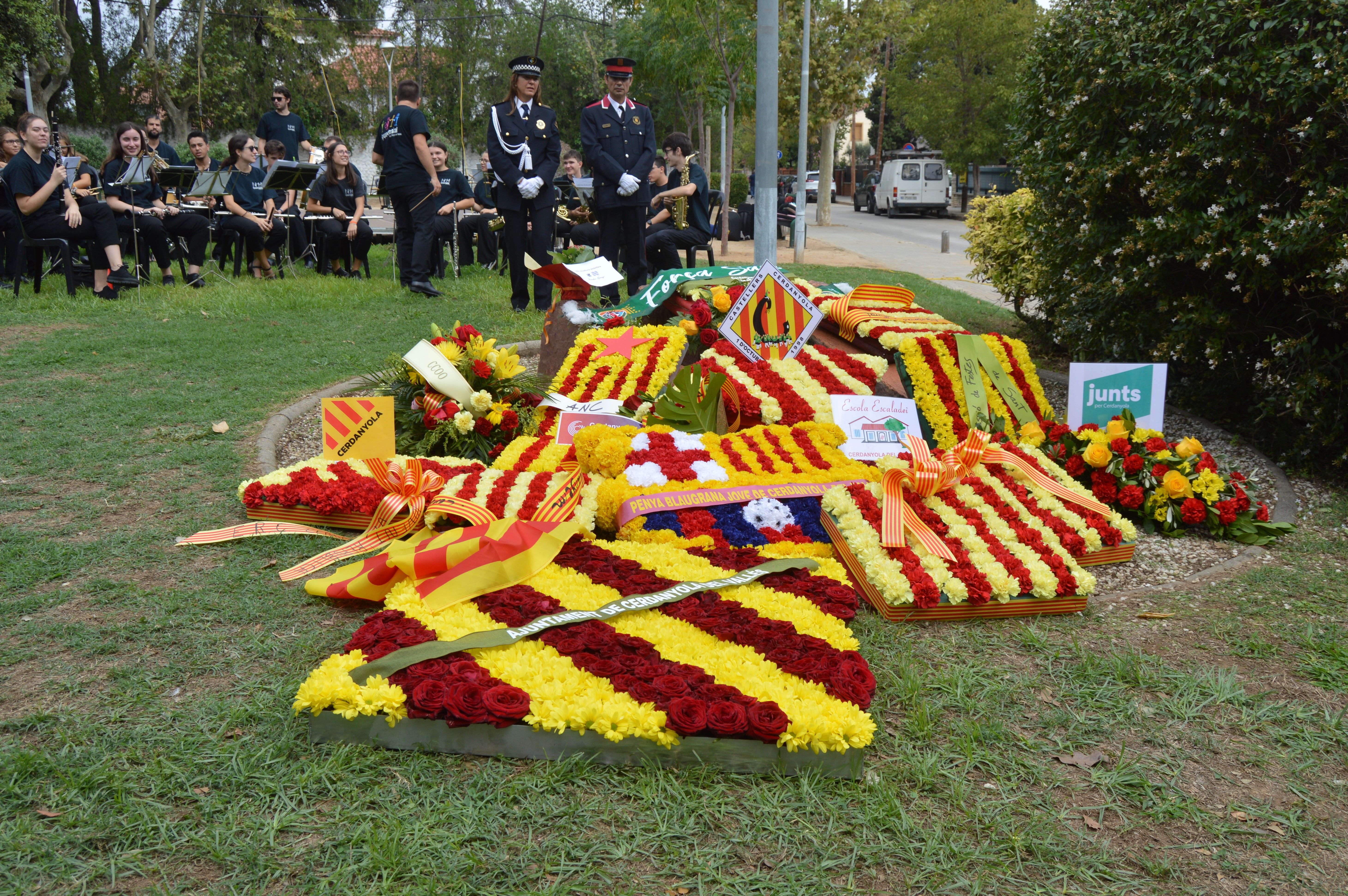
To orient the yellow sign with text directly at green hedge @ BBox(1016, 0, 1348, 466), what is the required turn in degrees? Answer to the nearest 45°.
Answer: approximately 90° to its left

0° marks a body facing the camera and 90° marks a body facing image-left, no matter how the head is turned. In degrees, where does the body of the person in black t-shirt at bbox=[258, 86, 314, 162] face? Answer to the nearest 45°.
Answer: approximately 0°

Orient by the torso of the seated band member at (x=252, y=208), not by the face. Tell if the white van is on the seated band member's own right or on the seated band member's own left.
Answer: on the seated band member's own left

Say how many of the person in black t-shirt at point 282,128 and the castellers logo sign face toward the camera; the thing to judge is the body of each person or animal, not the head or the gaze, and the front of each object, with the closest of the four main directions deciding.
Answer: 2

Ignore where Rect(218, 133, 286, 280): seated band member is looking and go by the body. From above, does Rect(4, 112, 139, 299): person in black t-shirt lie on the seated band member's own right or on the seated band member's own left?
on the seated band member's own right
